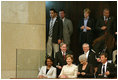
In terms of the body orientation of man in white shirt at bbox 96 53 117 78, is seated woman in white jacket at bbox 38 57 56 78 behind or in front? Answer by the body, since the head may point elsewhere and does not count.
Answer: in front

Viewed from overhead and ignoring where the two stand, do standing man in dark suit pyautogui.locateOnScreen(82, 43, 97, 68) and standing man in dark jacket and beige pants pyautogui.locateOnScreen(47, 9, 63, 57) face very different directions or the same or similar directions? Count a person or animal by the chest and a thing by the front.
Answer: same or similar directions

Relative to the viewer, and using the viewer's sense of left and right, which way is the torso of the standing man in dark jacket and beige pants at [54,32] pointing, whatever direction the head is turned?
facing the viewer and to the left of the viewer

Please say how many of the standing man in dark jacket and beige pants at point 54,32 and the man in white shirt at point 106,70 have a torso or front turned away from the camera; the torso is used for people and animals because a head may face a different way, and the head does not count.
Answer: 0

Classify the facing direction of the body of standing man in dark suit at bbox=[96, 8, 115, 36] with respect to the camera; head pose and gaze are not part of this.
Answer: toward the camera
